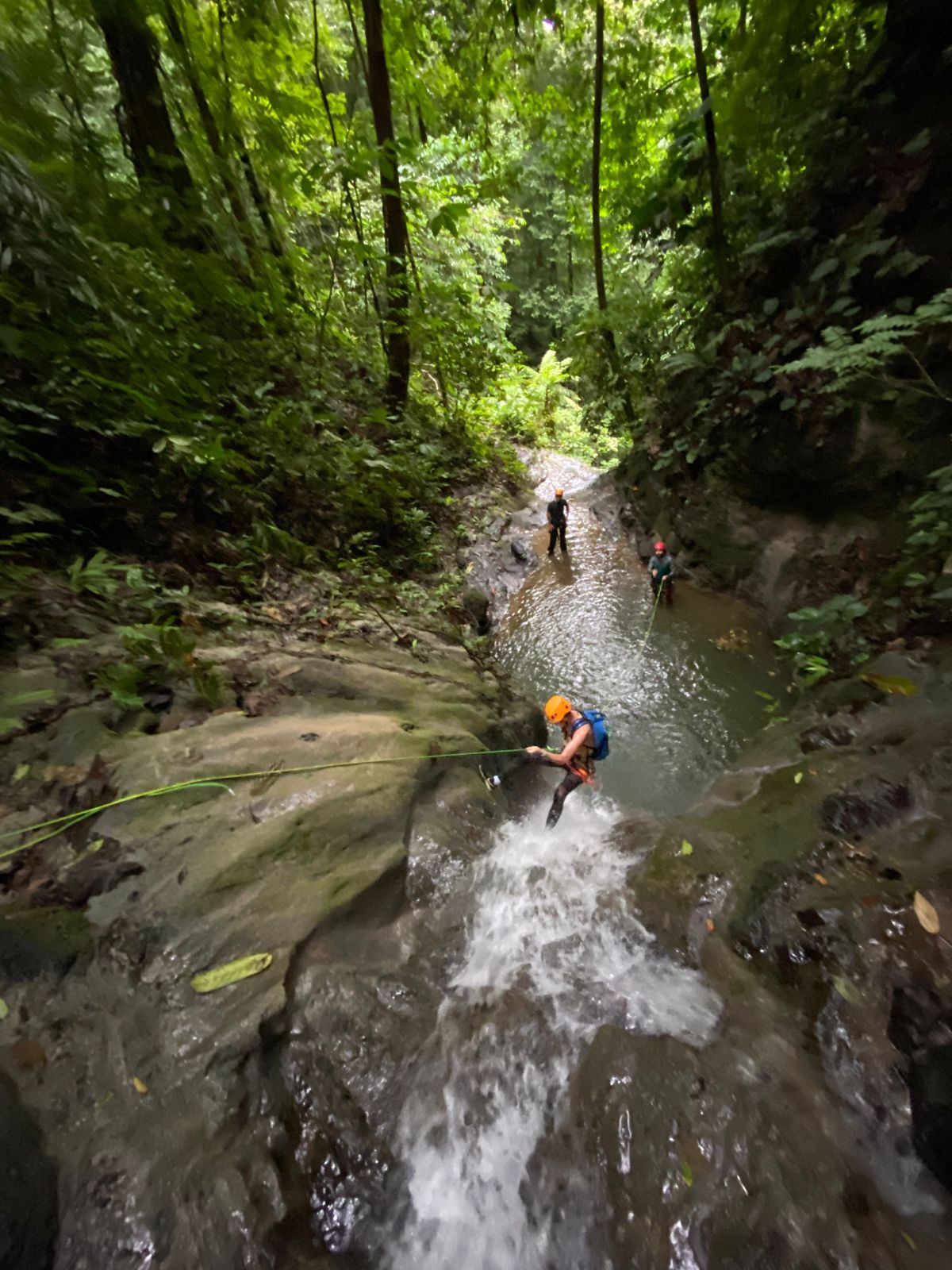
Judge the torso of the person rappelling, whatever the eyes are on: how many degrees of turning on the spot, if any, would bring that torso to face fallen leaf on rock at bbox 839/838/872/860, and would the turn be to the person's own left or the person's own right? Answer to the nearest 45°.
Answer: approximately 135° to the person's own left

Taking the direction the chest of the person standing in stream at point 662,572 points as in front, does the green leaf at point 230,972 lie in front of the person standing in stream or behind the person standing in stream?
in front

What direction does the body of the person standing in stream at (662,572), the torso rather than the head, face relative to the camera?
toward the camera

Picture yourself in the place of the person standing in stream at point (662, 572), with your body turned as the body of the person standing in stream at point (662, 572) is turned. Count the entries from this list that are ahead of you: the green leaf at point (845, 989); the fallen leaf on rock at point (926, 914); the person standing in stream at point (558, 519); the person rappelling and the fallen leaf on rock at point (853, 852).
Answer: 4

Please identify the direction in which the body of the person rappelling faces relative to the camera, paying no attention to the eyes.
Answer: to the viewer's left

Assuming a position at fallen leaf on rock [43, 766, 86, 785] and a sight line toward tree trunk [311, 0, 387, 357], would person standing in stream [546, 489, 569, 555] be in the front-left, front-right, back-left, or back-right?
front-right

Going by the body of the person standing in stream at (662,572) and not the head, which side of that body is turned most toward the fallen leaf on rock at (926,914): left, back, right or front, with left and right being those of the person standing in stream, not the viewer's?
front

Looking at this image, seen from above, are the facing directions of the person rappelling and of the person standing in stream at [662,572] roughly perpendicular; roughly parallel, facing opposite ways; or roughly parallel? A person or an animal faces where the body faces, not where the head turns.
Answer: roughly perpendicular

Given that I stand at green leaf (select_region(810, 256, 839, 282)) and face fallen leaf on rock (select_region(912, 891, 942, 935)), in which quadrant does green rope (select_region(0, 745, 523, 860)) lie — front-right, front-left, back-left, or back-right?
front-right

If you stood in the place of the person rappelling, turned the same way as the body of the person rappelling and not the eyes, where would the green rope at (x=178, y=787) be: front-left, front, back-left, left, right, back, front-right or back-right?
front-left

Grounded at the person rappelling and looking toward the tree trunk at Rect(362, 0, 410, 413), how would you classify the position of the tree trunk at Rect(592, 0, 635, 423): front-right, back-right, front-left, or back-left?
front-right
